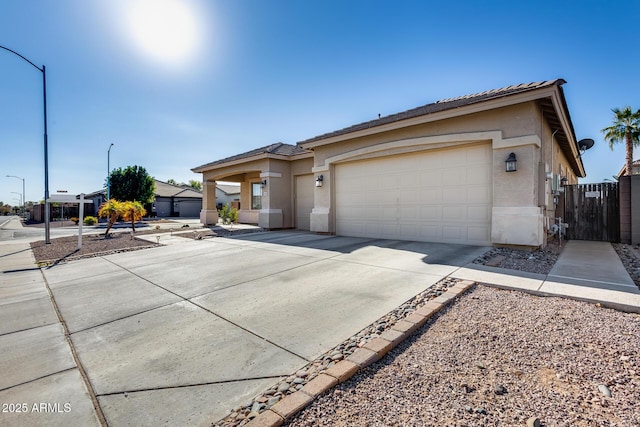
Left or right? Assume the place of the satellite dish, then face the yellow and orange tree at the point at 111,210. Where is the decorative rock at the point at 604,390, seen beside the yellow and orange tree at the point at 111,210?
left

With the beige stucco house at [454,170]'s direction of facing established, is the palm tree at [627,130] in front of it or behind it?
behind

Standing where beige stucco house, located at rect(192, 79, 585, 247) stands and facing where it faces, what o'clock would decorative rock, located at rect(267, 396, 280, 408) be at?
The decorative rock is roughly at 11 o'clock from the beige stucco house.

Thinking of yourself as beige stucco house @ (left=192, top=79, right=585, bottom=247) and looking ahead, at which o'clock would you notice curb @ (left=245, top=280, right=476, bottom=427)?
The curb is roughly at 11 o'clock from the beige stucco house.

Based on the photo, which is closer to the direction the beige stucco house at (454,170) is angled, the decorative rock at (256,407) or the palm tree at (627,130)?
the decorative rock

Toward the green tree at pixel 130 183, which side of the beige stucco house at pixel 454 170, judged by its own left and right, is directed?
right

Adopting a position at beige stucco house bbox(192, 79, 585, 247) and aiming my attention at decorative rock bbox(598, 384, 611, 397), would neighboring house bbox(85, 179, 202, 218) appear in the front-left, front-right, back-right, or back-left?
back-right

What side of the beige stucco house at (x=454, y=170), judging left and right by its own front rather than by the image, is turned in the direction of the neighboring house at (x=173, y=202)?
right

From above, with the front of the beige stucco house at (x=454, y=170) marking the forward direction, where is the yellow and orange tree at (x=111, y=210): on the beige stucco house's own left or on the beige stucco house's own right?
on the beige stucco house's own right

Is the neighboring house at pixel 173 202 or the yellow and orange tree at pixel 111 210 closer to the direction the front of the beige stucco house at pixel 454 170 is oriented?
the yellow and orange tree

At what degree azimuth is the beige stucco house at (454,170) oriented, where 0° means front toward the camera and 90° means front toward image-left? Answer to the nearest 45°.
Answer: approximately 45°
